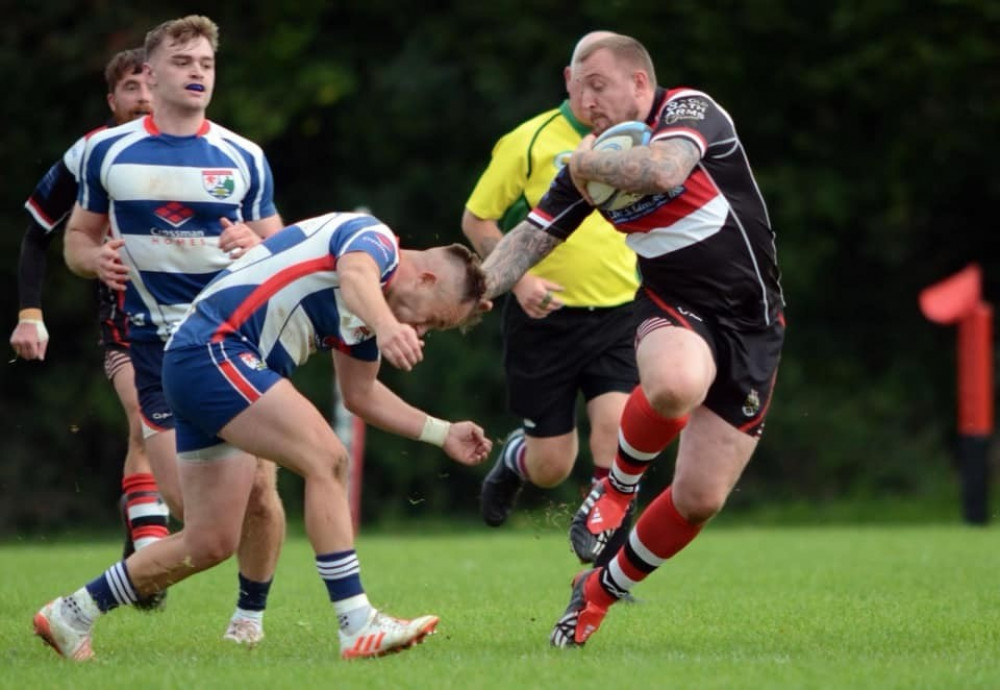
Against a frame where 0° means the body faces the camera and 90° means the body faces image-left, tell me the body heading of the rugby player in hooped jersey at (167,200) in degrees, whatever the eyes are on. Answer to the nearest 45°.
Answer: approximately 0°

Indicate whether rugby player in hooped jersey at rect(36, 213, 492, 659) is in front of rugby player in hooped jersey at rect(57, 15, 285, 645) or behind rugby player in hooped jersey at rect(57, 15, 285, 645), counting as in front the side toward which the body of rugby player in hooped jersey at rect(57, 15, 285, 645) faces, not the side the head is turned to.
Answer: in front

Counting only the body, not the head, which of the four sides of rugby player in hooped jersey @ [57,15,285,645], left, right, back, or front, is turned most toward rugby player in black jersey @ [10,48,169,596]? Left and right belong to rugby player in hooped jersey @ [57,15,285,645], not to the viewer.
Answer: back
